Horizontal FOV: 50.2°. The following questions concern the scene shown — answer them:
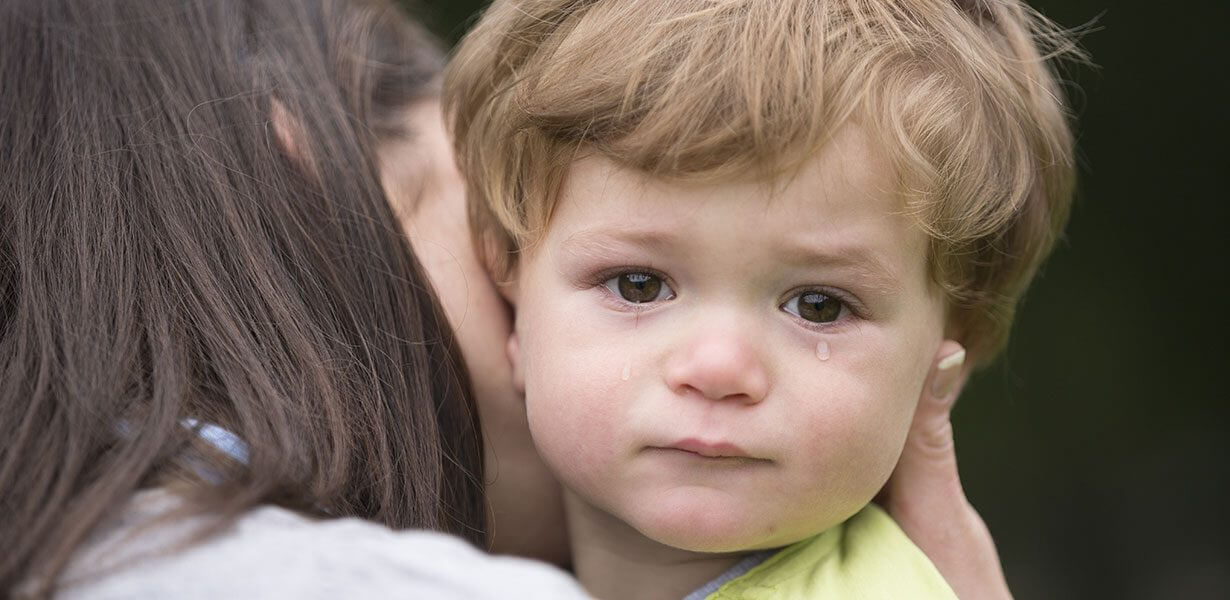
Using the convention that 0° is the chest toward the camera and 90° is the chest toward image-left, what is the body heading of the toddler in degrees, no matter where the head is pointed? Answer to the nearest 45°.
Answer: approximately 0°

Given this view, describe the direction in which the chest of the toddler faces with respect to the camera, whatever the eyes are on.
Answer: toward the camera
